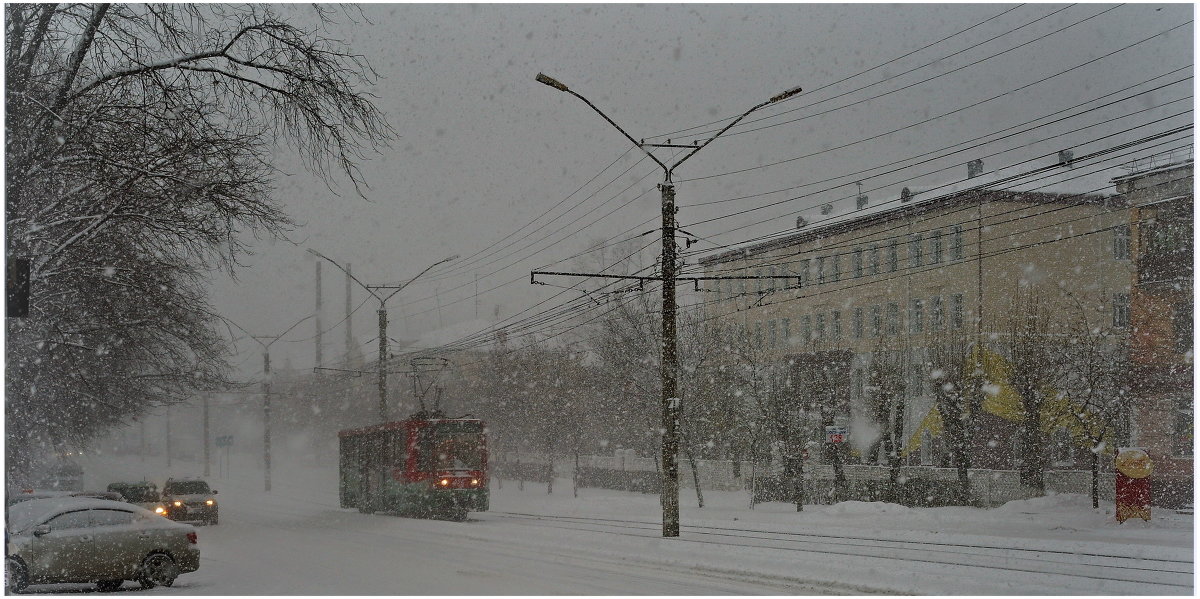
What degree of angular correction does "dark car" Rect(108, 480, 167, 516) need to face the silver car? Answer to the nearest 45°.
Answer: approximately 45° to its right

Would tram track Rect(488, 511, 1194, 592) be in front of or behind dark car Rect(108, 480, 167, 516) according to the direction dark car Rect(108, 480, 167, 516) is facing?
in front

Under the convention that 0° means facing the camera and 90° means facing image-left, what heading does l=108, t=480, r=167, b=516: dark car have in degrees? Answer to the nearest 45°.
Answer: approximately 315°

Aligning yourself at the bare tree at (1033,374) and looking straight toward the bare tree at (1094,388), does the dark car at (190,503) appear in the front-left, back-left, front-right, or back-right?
back-right

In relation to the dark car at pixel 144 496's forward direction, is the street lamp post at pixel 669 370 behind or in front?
in front

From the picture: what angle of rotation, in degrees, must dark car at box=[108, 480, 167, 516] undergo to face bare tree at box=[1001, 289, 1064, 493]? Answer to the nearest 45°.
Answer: approximately 45° to its left

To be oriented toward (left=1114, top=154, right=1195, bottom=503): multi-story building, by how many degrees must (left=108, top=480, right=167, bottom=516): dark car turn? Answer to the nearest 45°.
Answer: approximately 45° to its left
